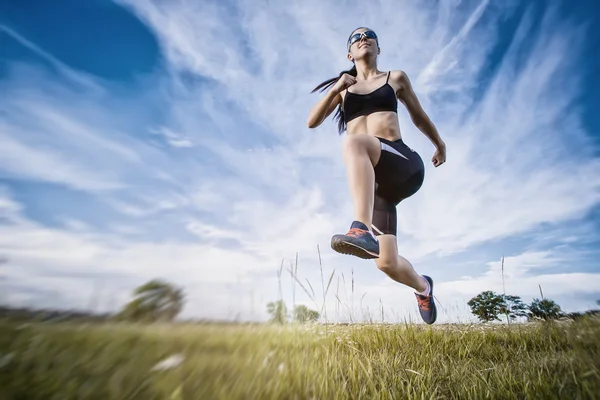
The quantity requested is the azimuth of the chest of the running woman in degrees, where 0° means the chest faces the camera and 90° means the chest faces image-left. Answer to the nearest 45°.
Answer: approximately 45°

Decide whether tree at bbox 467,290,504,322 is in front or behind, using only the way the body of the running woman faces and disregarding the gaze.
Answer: behind
